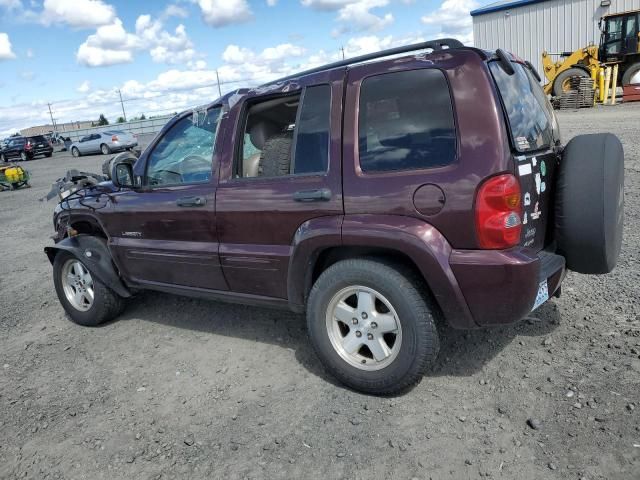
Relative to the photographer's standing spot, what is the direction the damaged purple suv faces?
facing away from the viewer and to the left of the viewer

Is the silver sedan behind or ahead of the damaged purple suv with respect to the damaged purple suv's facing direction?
ahead

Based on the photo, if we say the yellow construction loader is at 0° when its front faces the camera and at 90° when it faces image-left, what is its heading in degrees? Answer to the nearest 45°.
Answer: approximately 90°

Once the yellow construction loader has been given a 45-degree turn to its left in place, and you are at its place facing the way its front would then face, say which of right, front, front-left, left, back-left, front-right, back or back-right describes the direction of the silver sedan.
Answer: front-right

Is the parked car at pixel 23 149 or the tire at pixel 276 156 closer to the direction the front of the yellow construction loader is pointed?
the parked car

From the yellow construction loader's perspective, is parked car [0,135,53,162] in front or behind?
in front

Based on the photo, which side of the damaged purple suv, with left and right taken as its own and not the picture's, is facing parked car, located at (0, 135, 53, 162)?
front

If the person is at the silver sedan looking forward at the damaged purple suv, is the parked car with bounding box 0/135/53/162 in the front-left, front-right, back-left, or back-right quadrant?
back-right

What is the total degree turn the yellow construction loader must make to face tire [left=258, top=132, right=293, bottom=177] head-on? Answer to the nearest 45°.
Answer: approximately 90° to its left

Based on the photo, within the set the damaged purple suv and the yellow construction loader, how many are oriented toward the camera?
0

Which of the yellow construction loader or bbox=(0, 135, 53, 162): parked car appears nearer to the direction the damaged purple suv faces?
the parked car
